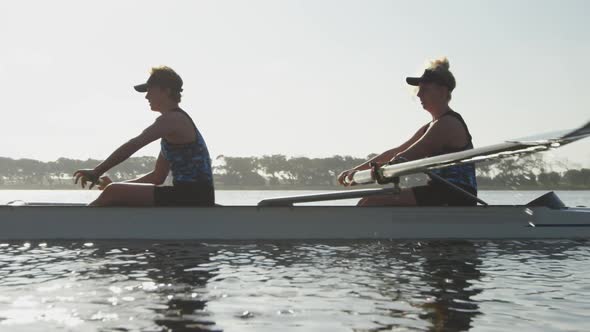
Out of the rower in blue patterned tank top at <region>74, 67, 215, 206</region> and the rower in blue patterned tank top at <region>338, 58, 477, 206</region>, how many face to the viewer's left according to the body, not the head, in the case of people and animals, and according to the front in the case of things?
2

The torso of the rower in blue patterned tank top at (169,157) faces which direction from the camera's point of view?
to the viewer's left

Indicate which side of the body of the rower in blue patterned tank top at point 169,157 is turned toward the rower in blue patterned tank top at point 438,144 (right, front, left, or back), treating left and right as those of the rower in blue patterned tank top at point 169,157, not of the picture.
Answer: back

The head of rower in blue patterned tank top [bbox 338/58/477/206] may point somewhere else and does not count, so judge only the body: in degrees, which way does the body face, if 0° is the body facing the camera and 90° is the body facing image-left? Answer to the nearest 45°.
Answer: approximately 90°

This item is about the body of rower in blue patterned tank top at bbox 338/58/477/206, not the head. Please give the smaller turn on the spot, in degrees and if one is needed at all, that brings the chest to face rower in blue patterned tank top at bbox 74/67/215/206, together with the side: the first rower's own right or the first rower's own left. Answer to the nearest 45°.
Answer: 0° — they already face them
